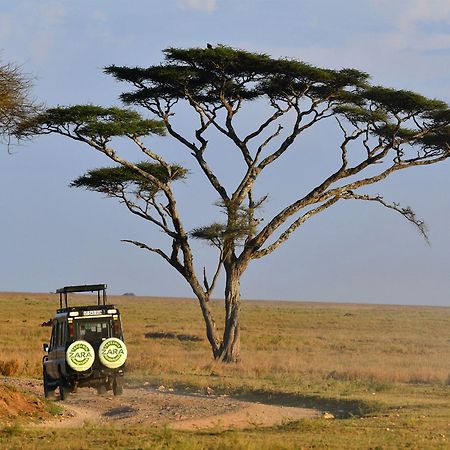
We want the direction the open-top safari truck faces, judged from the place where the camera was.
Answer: facing away from the viewer
